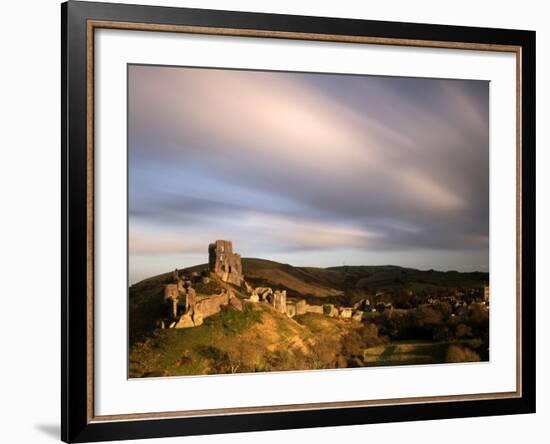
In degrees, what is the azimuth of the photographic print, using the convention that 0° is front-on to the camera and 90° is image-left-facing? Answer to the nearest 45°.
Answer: approximately 315°

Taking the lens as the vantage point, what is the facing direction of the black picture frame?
facing the viewer and to the right of the viewer
